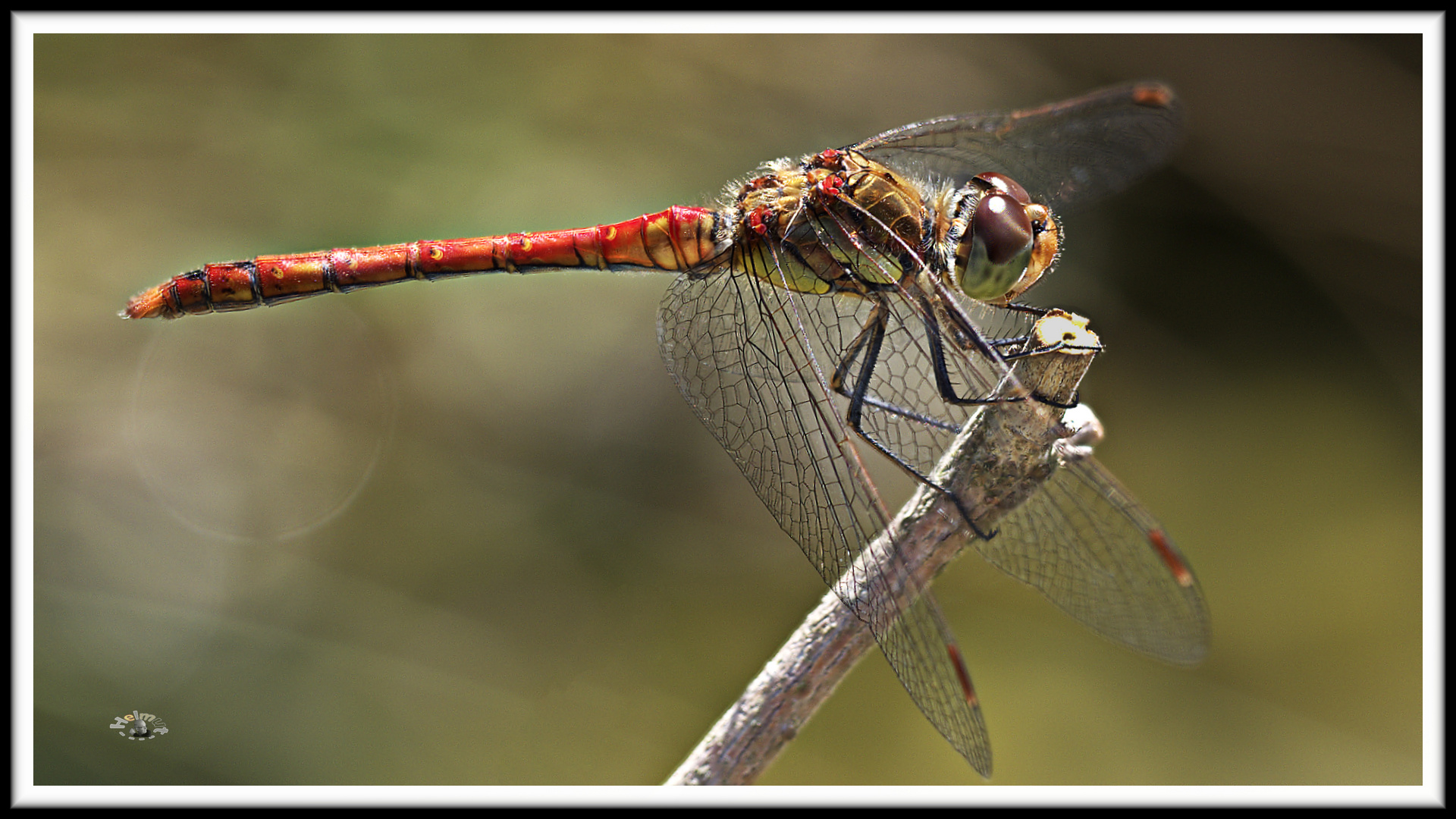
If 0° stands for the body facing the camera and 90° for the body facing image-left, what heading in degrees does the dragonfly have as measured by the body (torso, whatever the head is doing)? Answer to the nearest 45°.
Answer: approximately 270°
